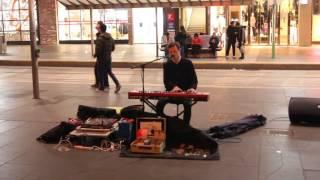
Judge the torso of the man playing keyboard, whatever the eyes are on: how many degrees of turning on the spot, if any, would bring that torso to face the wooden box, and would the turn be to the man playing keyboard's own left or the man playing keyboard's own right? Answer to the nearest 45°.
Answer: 0° — they already face it

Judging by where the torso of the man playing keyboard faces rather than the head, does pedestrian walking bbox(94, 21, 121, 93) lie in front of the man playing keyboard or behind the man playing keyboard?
behind

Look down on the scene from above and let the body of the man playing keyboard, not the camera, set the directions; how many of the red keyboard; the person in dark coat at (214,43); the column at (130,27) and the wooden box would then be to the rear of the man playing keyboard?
2

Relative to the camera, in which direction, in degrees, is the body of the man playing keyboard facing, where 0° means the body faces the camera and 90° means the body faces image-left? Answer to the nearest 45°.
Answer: approximately 0°

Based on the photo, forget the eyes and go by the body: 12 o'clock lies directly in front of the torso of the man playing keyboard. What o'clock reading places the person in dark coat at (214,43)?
The person in dark coat is roughly at 6 o'clock from the man playing keyboard.

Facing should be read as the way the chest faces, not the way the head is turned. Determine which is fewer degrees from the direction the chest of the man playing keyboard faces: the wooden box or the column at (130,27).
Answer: the wooden box

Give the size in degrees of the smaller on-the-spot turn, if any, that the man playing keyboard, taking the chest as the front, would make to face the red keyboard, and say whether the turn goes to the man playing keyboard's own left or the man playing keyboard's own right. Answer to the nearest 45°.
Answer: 0° — they already face it

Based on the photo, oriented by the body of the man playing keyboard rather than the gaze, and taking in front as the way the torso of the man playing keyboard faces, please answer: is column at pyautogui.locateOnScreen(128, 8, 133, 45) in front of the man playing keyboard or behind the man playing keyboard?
behind

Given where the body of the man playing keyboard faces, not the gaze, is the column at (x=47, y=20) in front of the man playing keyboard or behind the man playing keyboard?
behind

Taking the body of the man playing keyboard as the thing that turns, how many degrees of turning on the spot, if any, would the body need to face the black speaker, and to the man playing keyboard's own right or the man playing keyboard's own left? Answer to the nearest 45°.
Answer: approximately 90° to the man playing keyboard's own left

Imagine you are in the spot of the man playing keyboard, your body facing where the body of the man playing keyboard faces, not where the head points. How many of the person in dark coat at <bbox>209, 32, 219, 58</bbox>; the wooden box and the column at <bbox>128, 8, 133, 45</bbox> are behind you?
2

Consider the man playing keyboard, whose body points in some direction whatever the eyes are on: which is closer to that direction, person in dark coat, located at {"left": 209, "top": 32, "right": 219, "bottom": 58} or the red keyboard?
the red keyboard

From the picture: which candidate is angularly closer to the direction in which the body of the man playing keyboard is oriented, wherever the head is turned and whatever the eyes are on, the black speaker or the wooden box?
the wooden box
